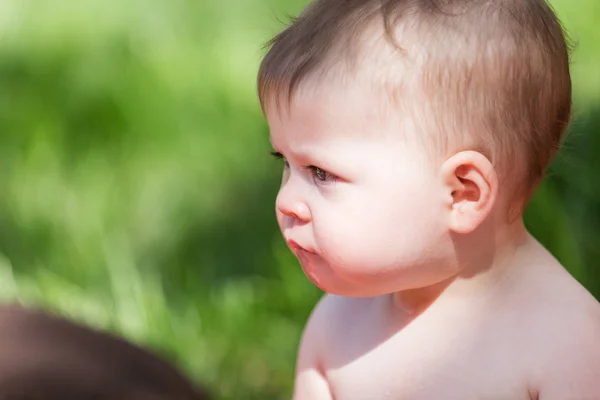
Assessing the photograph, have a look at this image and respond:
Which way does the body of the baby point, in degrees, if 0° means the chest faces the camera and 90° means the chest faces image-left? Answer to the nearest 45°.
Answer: approximately 45°

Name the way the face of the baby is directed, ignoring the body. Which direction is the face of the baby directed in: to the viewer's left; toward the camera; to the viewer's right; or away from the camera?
to the viewer's left
